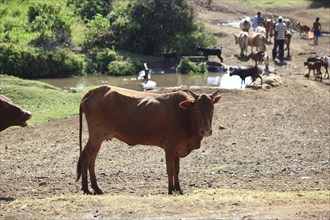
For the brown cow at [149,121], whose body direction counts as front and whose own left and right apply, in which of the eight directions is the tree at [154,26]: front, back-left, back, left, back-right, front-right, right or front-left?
left

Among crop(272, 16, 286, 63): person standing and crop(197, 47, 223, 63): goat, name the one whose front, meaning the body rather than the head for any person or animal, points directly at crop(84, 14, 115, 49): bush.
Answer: the goat

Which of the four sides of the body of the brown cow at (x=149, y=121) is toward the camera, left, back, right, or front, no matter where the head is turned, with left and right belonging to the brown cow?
right

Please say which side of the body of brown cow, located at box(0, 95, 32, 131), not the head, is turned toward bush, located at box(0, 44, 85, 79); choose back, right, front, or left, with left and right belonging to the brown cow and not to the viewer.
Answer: left

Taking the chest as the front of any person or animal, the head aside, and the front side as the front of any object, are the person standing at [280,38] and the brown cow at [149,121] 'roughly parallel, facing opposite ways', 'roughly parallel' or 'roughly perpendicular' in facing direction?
roughly perpendicular

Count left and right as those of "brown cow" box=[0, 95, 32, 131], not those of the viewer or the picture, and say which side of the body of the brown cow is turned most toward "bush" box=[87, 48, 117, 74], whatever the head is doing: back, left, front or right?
left

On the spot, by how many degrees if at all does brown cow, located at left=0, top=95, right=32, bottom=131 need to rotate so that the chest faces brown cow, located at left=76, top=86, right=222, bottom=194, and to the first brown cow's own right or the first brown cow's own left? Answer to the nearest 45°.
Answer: approximately 45° to the first brown cow's own right

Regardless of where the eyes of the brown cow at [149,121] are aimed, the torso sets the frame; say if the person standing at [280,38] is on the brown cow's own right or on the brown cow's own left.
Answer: on the brown cow's own left

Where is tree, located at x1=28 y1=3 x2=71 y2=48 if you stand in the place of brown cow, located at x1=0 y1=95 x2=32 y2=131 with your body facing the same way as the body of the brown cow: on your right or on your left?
on your left

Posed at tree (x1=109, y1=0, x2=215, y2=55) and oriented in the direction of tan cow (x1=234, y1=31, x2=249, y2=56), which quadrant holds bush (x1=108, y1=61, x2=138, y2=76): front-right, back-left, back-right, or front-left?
back-right
